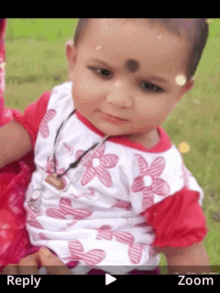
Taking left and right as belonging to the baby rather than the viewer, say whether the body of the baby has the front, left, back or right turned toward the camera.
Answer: front
